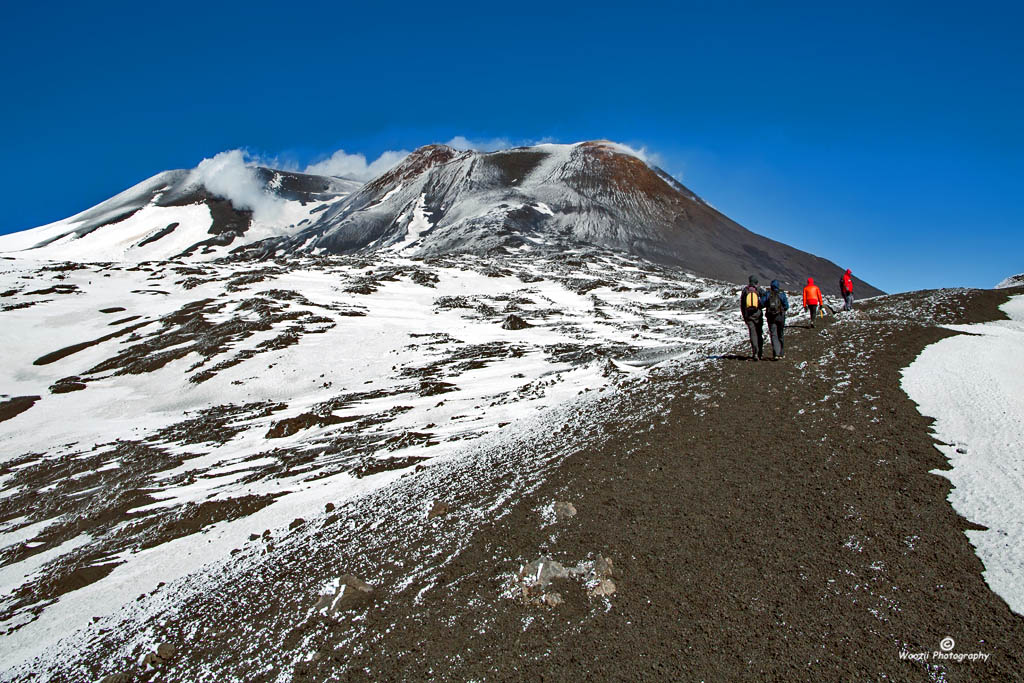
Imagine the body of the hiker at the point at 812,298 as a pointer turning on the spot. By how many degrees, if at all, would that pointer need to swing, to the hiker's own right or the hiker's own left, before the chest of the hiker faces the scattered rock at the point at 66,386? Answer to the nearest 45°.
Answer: approximately 90° to the hiker's own left

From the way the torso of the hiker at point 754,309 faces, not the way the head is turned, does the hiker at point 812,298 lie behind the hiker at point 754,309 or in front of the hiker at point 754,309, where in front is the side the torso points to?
in front

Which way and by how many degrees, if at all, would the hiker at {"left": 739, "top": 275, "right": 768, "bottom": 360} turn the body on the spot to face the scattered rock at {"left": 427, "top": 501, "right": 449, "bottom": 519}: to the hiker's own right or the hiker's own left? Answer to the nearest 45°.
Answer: approximately 135° to the hiker's own left

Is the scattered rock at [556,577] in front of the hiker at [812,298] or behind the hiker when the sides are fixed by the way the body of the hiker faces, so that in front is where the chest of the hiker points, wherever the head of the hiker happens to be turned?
behind

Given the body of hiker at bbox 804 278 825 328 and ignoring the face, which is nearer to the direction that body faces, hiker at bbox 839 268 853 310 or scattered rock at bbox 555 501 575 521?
the hiker

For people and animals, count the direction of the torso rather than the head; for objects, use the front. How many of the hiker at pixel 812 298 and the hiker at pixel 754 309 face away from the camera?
2

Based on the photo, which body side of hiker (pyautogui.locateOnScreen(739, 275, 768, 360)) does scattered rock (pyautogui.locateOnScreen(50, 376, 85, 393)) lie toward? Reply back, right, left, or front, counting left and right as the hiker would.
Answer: left

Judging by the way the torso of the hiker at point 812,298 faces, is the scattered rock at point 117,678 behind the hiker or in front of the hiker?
behind

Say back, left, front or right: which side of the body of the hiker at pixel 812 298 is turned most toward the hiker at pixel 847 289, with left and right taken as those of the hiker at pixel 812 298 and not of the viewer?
front

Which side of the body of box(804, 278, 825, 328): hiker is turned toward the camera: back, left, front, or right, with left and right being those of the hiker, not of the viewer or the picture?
back

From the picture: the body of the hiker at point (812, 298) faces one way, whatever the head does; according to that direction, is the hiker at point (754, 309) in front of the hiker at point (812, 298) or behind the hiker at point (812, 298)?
behind

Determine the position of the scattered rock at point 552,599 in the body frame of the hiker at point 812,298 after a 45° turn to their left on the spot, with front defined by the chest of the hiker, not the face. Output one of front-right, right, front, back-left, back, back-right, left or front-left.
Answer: back-left

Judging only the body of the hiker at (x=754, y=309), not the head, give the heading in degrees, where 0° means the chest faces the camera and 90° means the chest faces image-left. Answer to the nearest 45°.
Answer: approximately 180°

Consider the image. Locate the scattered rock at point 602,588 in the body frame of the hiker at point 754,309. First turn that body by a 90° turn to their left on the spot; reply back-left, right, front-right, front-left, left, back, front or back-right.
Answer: left

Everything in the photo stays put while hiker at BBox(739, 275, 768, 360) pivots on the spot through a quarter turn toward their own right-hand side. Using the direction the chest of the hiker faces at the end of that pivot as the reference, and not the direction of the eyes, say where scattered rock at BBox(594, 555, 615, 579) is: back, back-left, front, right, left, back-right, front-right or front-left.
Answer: right

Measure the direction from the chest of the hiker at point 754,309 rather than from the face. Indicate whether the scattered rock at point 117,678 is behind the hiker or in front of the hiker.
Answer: behind

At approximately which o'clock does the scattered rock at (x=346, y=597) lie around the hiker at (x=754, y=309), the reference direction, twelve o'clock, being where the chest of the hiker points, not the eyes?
The scattered rock is roughly at 7 o'clock from the hiker.
